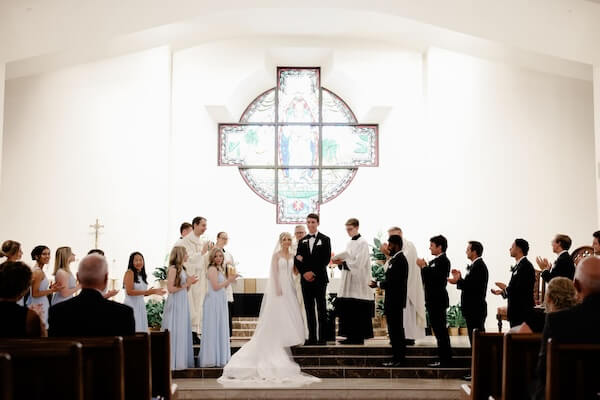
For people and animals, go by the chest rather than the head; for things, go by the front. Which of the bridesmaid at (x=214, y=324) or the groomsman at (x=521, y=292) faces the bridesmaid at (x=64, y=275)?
the groomsman

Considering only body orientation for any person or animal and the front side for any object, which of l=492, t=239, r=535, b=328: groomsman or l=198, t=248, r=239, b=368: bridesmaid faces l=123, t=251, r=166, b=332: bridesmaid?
the groomsman

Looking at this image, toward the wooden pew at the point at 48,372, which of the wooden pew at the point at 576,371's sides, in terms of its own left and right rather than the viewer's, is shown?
left

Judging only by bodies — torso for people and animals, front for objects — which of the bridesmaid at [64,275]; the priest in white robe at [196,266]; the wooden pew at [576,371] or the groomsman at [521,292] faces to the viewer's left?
the groomsman

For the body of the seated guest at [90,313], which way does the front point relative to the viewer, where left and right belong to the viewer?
facing away from the viewer

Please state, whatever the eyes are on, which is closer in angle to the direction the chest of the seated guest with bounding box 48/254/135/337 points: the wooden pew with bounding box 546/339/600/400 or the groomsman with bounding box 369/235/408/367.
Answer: the groomsman

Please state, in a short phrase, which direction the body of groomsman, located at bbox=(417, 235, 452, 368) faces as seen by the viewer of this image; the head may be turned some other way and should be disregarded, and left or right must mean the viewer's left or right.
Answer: facing to the left of the viewer

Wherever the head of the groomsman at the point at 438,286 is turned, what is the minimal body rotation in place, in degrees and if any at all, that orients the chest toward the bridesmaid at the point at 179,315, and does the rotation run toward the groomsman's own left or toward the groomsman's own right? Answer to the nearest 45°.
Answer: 0° — they already face them

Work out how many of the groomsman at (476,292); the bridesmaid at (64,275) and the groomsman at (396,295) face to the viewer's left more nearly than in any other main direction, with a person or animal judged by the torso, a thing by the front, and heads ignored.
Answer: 2

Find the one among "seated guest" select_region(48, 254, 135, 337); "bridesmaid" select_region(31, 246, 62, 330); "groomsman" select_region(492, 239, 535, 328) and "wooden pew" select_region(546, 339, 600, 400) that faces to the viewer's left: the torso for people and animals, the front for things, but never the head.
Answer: the groomsman

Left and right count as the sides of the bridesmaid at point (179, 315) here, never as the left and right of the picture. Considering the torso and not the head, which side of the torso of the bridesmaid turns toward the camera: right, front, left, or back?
right

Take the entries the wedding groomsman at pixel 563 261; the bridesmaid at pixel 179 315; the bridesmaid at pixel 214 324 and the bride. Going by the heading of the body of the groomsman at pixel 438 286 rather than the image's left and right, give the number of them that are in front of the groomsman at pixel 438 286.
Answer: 3

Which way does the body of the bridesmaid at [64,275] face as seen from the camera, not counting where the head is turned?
to the viewer's right

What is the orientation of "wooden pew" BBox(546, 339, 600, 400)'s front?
away from the camera

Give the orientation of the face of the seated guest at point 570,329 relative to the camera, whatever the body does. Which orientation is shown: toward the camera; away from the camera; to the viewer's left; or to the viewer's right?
away from the camera

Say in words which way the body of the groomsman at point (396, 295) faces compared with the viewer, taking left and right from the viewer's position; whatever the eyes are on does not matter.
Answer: facing to the left of the viewer

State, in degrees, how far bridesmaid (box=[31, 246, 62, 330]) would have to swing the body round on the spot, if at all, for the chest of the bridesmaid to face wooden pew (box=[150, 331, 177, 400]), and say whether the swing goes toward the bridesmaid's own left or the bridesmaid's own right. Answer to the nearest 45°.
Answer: approximately 90° to the bridesmaid's own right
